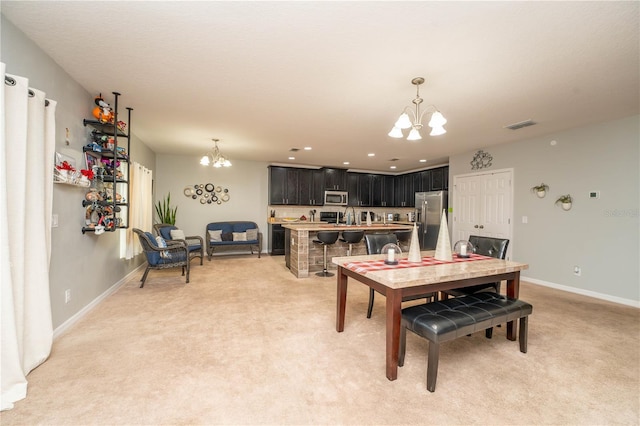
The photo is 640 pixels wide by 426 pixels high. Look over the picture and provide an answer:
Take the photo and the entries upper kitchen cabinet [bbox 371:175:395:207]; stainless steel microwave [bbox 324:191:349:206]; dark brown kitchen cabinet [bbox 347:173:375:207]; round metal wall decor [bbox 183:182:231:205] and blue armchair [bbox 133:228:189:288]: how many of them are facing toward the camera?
4

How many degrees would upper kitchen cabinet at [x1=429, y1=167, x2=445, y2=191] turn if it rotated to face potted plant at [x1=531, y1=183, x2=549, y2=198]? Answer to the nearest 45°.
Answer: approximately 90° to its left

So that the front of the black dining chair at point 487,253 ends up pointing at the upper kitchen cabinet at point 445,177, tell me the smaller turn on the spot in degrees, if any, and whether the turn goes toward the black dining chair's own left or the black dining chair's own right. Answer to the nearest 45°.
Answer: approximately 135° to the black dining chair's own right

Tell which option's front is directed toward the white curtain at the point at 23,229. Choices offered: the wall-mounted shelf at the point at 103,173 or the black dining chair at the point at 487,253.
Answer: the black dining chair

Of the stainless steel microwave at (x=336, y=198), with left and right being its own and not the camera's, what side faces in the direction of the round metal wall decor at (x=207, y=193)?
right

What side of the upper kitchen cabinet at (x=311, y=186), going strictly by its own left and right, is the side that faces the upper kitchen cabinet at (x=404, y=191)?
left

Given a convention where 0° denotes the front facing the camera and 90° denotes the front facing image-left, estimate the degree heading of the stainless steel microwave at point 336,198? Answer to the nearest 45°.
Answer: approximately 0°
